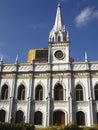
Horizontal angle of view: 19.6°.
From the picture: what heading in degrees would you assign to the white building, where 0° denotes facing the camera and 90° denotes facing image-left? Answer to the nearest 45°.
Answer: approximately 0°
